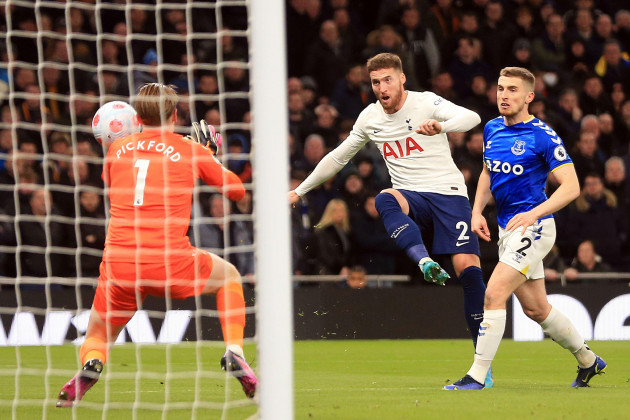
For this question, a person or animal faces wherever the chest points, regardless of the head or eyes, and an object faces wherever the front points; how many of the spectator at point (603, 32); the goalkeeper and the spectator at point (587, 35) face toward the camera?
2

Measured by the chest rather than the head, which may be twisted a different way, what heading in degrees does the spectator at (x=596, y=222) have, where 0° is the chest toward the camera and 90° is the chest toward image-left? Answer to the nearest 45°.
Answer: approximately 0°

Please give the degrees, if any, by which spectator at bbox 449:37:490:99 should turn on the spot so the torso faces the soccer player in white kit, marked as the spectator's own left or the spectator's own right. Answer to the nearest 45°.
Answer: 0° — they already face them

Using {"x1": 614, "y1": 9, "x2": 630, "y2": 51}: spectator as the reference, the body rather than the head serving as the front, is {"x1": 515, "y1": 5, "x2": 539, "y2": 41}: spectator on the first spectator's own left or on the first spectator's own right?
on the first spectator's own right

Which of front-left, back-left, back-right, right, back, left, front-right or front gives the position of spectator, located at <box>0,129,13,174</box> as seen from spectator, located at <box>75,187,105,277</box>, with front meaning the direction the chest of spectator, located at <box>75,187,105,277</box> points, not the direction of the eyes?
back-right

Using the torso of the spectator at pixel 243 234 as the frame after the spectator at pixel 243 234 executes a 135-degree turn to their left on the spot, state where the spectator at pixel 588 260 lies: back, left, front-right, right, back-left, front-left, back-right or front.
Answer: front-right

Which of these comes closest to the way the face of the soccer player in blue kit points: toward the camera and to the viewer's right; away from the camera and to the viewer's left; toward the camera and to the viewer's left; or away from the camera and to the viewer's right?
toward the camera and to the viewer's left

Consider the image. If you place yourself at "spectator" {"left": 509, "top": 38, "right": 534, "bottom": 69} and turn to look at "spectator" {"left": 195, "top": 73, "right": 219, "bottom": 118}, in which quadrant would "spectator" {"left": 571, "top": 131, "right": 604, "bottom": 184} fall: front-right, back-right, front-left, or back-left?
back-left

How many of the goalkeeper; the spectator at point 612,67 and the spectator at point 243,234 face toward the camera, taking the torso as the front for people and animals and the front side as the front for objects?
2

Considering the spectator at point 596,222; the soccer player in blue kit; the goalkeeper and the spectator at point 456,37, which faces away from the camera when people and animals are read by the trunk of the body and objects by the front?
the goalkeeper
